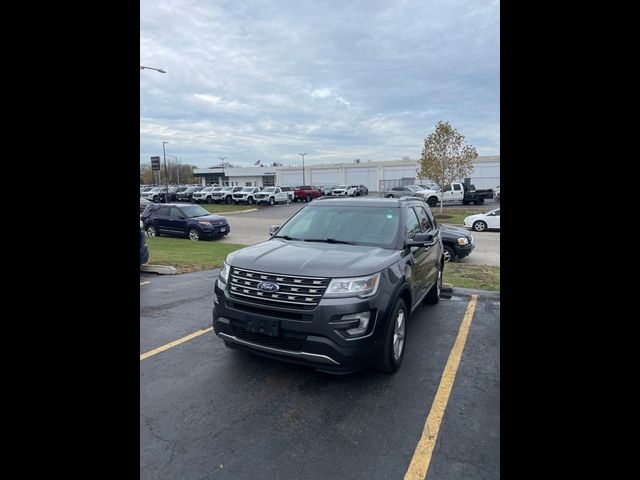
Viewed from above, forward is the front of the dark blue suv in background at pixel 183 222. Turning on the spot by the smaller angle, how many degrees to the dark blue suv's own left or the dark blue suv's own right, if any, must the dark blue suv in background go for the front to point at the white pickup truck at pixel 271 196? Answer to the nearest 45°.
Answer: approximately 135° to the dark blue suv's own left

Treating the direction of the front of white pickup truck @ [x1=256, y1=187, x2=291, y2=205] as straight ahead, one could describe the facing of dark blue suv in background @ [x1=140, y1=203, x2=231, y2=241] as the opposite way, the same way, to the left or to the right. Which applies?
to the left

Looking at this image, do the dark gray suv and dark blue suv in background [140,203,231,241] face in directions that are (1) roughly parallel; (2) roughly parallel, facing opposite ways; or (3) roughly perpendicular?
roughly perpendicular

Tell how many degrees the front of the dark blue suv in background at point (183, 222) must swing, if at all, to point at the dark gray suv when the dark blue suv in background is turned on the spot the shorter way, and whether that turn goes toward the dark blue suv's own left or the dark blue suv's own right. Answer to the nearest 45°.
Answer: approximately 45° to the dark blue suv's own right

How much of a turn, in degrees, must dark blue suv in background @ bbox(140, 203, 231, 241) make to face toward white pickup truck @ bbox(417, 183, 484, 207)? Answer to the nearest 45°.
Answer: approximately 90° to its left

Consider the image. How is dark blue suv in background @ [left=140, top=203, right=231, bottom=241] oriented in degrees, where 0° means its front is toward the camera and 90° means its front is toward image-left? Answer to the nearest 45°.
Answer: approximately 315°

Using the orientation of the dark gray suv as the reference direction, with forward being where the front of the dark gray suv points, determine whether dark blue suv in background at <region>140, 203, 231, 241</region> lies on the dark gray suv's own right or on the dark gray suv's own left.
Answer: on the dark gray suv's own right

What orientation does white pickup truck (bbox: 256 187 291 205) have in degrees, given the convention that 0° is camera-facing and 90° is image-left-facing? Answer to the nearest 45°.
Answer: approximately 45°
